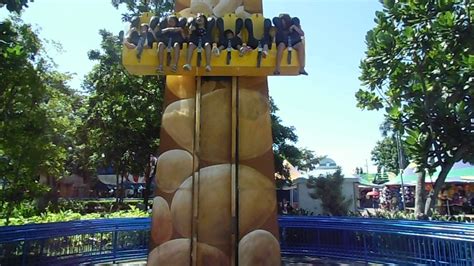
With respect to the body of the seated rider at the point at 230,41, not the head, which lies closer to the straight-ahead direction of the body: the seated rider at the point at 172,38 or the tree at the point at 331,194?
the seated rider

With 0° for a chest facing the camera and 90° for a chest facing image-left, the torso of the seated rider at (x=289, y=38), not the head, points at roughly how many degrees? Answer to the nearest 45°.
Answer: approximately 0°

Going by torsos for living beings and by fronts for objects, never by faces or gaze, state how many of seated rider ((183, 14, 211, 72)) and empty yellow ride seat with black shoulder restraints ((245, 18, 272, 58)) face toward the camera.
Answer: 2

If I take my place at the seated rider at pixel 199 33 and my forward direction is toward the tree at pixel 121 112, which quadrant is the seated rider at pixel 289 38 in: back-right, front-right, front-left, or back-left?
back-right

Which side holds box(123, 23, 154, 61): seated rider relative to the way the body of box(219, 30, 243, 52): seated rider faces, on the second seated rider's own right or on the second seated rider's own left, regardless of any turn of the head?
on the second seated rider's own right

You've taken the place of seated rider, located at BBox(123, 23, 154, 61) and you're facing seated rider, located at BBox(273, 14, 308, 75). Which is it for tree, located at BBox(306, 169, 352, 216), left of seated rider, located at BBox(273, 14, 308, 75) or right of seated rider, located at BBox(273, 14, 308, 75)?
left

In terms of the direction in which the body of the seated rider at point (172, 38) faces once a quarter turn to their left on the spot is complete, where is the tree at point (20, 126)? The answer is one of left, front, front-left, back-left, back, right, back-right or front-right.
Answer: back-left

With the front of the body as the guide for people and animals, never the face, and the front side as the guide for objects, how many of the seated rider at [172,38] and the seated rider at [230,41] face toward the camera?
2

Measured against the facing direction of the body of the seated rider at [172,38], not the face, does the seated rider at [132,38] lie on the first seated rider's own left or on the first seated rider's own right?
on the first seated rider's own right
